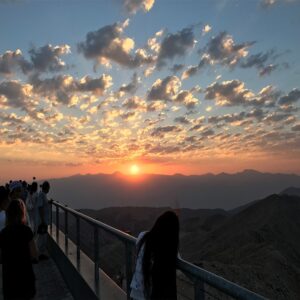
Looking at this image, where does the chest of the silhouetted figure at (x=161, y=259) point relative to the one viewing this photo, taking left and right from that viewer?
facing away from the viewer and to the right of the viewer

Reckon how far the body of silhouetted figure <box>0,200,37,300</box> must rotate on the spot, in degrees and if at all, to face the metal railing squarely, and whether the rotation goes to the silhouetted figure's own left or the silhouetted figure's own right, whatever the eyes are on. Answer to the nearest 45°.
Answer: approximately 90° to the silhouetted figure's own right

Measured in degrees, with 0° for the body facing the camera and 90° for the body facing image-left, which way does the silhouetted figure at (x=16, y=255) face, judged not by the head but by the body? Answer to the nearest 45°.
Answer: approximately 225°

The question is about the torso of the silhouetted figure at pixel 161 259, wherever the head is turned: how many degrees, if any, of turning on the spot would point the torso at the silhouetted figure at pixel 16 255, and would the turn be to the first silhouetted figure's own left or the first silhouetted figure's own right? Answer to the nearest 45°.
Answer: approximately 90° to the first silhouetted figure's own left

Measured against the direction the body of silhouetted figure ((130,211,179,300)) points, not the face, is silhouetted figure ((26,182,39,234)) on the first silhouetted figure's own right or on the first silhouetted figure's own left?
on the first silhouetted figure's own left

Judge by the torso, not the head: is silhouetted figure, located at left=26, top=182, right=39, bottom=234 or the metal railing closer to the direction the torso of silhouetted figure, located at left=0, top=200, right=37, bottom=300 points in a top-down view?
the silhouetted figure
